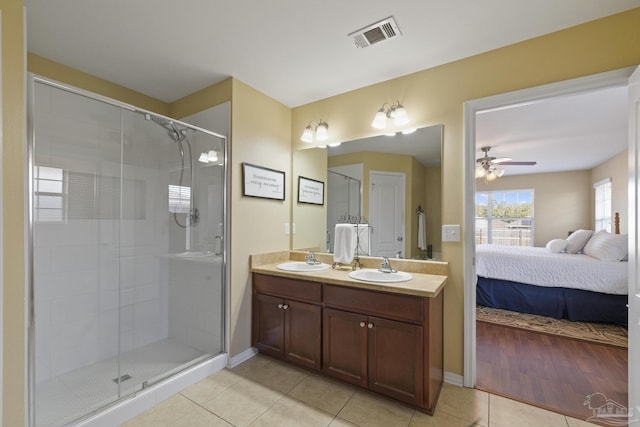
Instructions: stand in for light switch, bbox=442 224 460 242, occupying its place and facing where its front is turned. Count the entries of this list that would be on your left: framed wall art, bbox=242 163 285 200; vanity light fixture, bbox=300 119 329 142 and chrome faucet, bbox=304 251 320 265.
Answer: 0

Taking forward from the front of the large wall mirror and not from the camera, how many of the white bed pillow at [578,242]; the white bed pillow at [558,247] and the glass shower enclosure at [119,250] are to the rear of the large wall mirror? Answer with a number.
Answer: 2

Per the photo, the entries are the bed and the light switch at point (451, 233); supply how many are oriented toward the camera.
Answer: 1

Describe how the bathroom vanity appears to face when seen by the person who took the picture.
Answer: facing the viewer and to the left of the viewer

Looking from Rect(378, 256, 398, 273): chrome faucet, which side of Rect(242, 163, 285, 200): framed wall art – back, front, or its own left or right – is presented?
front

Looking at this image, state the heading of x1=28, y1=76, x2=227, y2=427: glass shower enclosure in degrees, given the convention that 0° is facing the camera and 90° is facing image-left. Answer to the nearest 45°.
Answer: approximately 315°

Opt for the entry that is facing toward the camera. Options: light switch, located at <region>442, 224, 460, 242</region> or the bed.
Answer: the light switch

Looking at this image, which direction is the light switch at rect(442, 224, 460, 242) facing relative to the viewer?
toward the camera

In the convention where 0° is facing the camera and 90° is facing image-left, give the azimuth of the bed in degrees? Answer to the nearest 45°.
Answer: approximately 90°

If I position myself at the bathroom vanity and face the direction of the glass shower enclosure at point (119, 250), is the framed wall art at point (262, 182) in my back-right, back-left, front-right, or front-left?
front-right

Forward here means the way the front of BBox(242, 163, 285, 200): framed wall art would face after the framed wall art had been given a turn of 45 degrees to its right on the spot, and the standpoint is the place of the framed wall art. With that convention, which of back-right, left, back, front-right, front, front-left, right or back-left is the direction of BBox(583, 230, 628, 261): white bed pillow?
left

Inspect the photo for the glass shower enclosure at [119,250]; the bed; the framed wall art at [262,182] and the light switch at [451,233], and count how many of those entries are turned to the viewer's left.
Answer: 1

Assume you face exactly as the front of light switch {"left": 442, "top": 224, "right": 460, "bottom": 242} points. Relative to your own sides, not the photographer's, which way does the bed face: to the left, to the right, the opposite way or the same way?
to the right

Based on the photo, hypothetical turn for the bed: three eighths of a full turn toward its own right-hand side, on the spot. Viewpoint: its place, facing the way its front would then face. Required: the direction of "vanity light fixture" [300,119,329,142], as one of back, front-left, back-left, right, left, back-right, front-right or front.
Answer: back

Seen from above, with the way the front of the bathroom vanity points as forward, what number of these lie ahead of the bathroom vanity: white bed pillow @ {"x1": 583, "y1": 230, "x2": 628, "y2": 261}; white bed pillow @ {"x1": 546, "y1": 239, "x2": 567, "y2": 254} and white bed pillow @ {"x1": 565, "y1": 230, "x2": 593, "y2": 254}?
0
